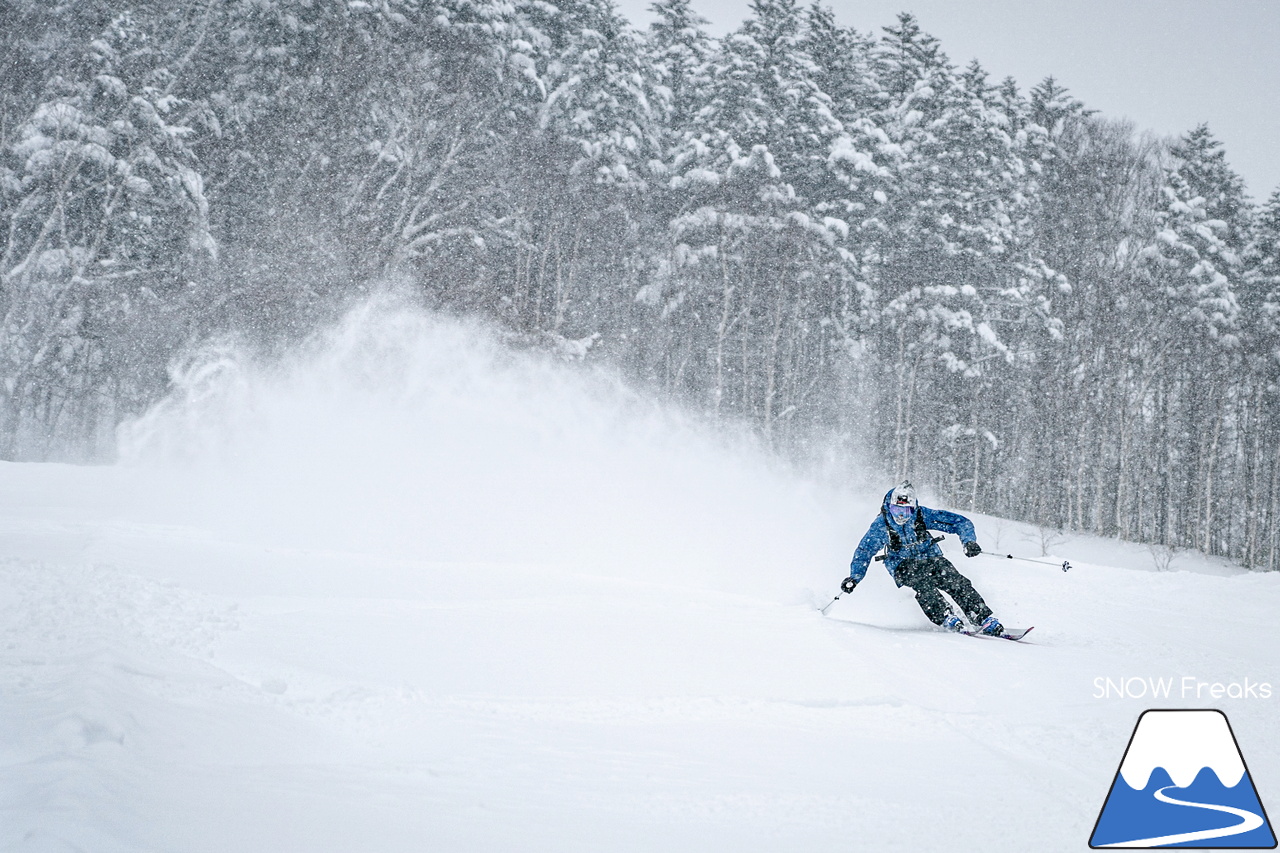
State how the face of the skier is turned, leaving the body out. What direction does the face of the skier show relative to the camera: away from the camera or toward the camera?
toward the camera

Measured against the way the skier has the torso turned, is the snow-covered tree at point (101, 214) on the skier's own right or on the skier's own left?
on the skier's own right

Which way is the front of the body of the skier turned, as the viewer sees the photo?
toward the camera
